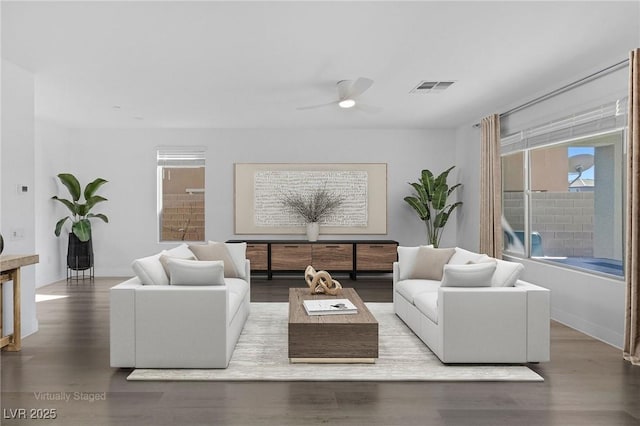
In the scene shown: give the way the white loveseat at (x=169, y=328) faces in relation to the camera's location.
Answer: facing to the right of the viewer

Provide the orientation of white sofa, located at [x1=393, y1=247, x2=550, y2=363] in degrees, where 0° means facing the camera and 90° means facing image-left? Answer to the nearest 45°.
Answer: approximately 90°

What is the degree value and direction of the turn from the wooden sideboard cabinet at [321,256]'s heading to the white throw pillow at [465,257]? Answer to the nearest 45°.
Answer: approximately 45° to its left

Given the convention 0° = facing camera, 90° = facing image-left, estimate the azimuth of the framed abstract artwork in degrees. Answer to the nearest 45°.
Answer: approximately 0°

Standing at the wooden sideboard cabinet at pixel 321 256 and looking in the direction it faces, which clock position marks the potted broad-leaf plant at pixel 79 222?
The potted broad-leaf plant is roughly at 3 o'clock from the wooden sideboard cabinet.

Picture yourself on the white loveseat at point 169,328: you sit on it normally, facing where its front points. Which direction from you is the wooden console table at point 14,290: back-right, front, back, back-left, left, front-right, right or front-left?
back-left

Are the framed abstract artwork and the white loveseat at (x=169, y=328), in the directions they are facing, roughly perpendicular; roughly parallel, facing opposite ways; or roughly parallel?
roughly perpendicular

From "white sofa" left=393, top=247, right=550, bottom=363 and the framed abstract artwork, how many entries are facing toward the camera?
1

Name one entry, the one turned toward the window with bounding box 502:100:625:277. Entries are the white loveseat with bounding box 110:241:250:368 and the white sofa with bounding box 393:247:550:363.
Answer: the white loveseat

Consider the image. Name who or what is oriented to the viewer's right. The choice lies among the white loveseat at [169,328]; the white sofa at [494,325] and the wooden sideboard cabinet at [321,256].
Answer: the white loveseat
